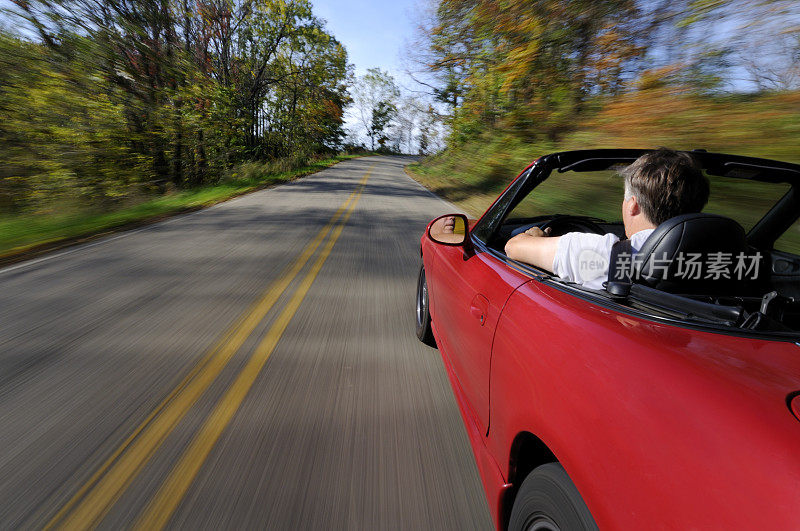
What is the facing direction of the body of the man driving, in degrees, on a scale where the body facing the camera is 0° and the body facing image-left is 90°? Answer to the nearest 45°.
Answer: approximately 135°

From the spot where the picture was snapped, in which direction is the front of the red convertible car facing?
facing away from the viewer and to the left of the viewer

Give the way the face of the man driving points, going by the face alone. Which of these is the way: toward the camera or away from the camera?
away from the camera
